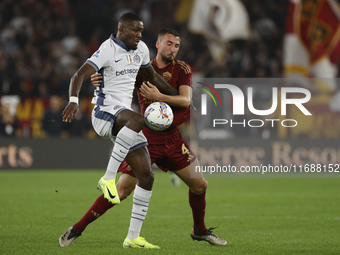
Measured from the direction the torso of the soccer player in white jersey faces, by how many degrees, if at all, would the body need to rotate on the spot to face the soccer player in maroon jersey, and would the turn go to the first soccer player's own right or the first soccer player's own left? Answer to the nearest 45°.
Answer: approximately 90° to the first soccer player's own left

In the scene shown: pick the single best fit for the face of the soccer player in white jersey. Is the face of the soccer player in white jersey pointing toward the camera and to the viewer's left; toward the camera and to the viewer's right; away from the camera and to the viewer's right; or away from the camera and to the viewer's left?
toward the camera and to the viewer's right

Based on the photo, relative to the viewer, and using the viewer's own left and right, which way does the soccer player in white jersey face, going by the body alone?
facing the viewer and to the right of the viewer
